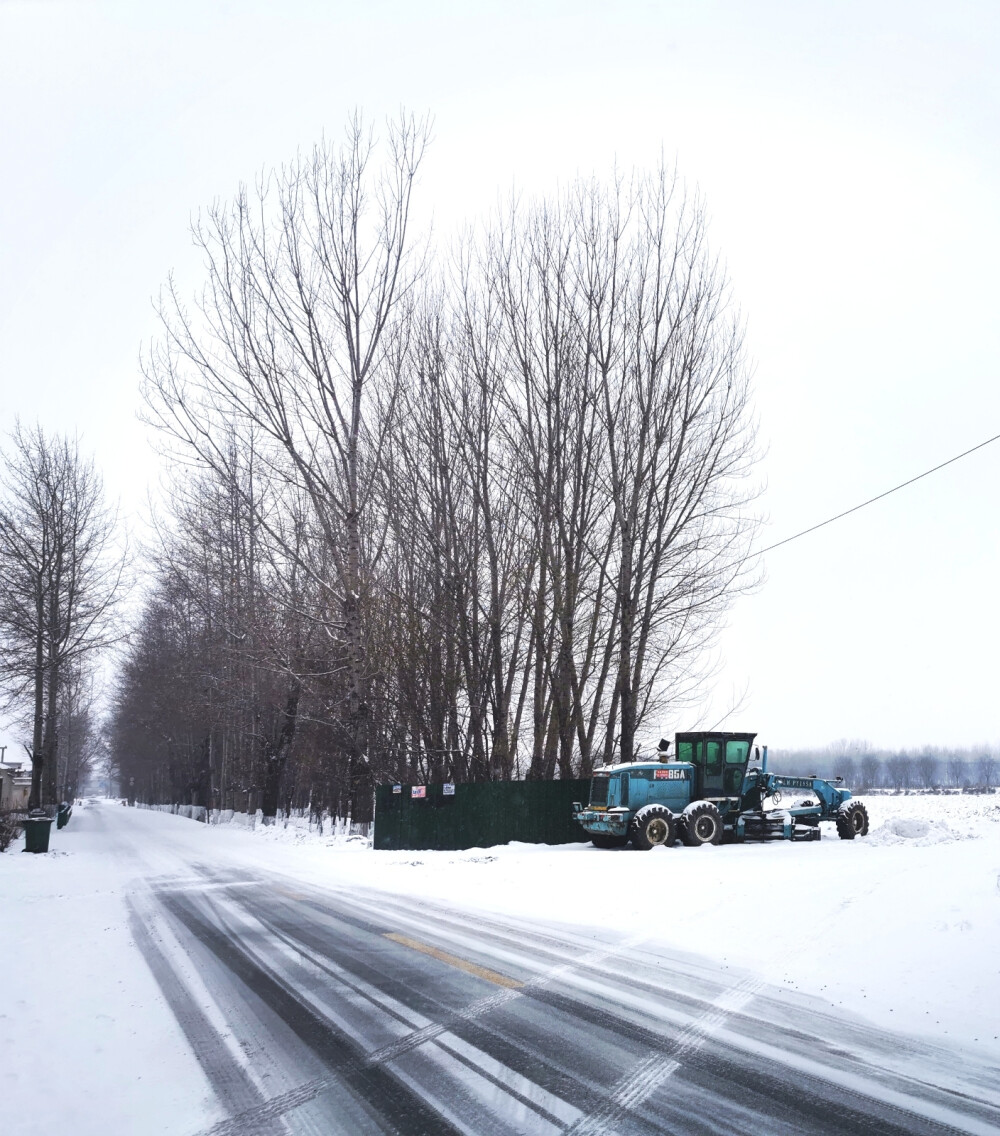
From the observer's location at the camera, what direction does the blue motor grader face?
facing away from the viewer and to the right of the viewer

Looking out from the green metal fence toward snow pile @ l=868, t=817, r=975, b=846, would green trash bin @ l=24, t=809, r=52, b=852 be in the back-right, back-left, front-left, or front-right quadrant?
back-right

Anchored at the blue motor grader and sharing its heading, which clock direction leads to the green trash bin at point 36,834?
The green trash bin is roughly at 7 o'clock from the blue motor grader.

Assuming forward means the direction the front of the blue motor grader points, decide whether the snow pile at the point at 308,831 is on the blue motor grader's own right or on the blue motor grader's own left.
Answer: on the blue motor grader's own left

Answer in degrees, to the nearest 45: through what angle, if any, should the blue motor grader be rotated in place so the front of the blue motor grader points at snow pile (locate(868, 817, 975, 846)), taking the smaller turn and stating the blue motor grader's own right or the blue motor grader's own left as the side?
approximately 45° to the blue motor grader's own right

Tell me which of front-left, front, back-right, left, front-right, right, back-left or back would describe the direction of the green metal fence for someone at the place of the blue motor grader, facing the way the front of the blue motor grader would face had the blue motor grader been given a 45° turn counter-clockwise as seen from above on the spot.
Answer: left

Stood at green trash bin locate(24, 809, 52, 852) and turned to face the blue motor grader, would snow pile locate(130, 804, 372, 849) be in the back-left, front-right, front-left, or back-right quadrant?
front-left
